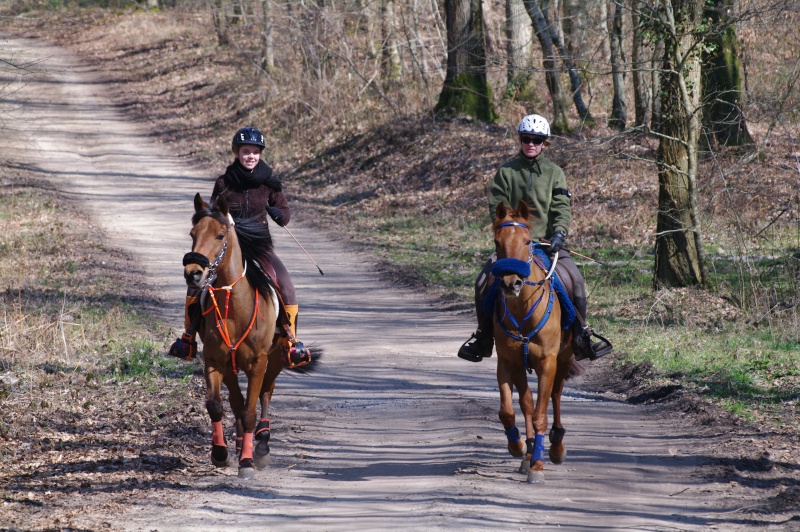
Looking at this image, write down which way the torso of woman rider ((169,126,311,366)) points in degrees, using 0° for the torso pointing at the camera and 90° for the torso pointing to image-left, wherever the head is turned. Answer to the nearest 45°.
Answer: approximately 0°

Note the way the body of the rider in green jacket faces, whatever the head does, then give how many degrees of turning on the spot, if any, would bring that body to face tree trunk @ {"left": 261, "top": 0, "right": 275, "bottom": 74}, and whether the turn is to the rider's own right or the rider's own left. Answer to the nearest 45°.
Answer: approximately 180°

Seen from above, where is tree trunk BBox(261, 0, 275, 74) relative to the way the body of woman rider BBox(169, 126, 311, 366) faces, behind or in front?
behind

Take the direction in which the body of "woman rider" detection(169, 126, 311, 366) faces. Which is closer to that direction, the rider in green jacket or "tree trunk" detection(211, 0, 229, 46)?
the rider in green jacket

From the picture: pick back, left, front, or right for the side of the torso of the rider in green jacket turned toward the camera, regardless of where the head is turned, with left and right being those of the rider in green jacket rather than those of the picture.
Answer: front

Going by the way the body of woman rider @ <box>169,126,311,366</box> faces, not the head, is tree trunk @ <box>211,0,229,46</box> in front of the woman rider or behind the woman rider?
behind

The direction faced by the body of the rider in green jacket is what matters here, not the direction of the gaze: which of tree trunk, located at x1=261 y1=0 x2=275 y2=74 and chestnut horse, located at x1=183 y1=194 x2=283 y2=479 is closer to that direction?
the chestnut horse

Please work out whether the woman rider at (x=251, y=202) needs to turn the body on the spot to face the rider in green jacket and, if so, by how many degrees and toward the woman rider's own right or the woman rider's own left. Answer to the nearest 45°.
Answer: approximately 90° to the woman rider's own left
